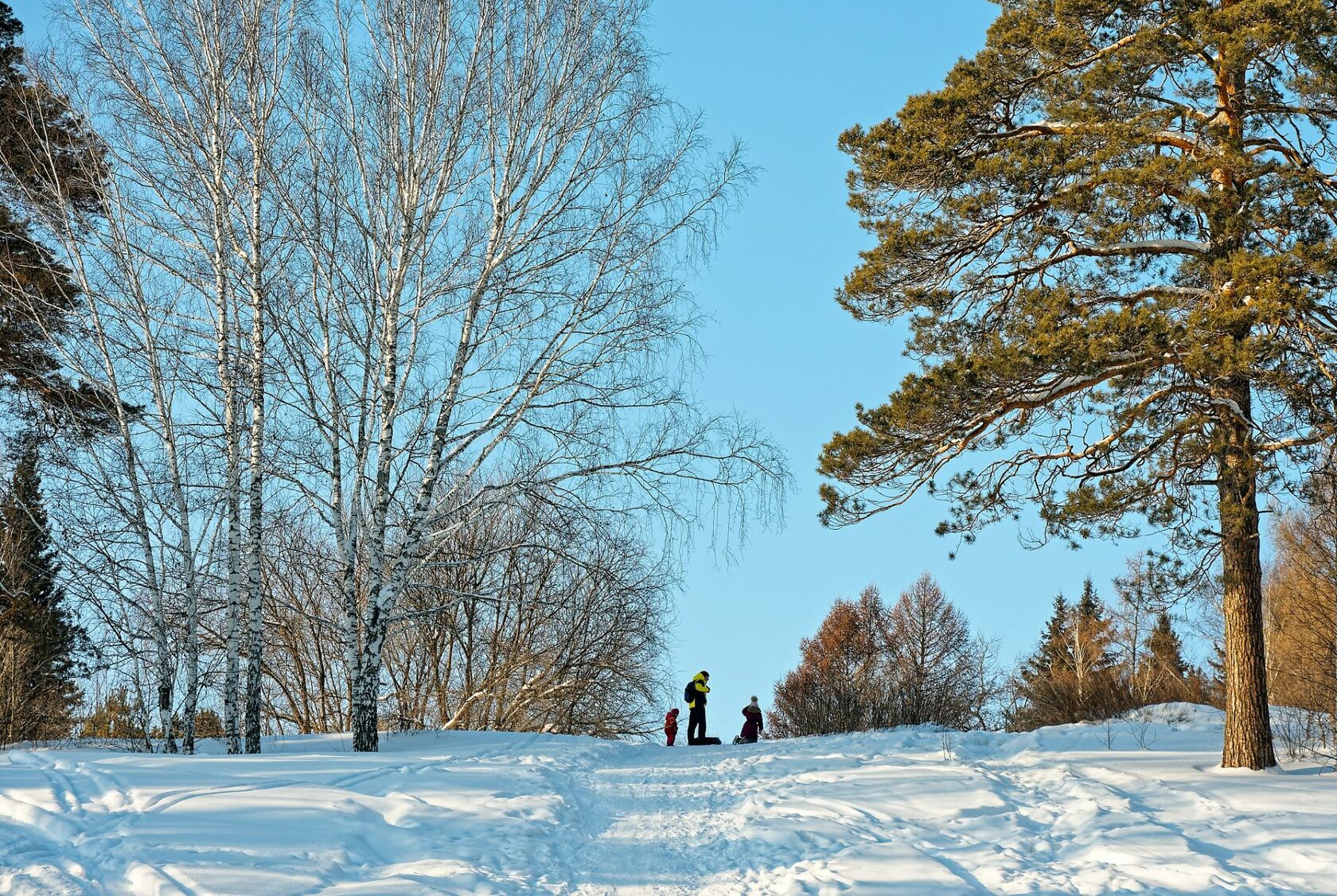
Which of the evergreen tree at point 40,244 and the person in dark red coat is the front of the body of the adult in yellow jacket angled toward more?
the person in dark red coat

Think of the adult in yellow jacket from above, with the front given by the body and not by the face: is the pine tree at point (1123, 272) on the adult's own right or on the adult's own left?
on the adult's own right

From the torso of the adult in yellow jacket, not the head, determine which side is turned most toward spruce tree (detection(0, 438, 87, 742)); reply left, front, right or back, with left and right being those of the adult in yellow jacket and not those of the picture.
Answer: back

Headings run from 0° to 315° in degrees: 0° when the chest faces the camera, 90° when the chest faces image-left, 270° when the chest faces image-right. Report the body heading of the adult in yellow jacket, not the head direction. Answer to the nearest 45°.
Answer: approximately 270°

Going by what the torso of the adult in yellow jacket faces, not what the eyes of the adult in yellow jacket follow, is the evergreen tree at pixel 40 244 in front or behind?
behind

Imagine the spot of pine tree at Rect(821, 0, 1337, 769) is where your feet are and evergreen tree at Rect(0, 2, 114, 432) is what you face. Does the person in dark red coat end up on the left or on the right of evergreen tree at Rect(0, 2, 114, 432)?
right

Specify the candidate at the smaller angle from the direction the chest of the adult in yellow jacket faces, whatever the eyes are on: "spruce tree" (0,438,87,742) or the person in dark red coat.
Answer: the person in dark red coat

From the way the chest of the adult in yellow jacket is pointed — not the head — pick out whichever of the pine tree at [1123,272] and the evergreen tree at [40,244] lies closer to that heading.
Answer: the pine tree

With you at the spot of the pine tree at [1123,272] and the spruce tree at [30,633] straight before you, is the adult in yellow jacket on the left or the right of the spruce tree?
right
